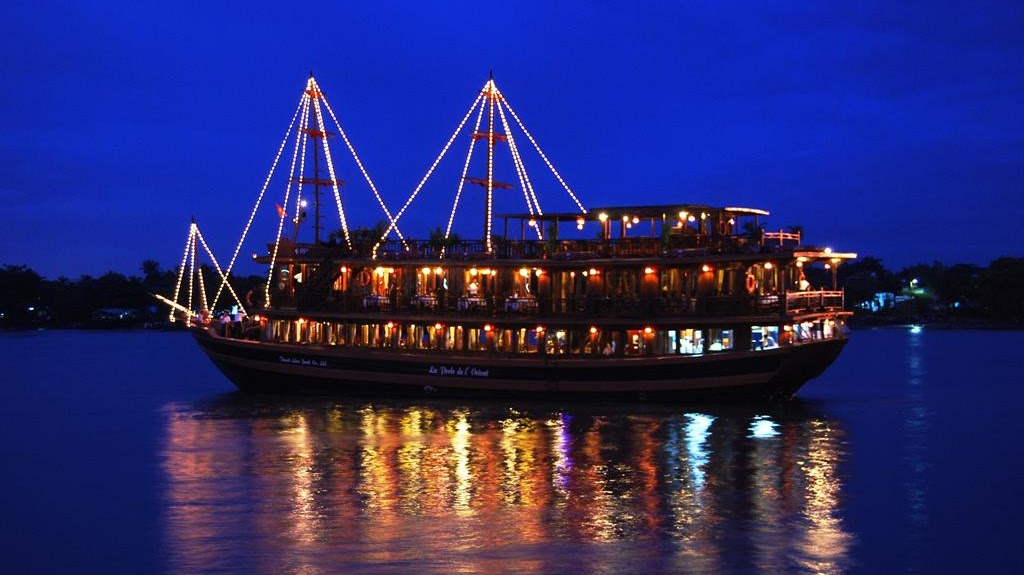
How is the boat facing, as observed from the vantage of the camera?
facing to the left of the viewer
